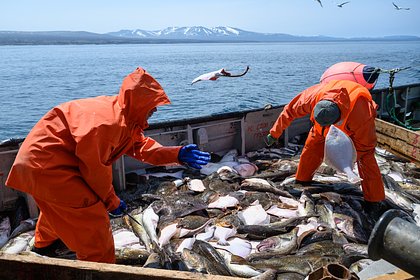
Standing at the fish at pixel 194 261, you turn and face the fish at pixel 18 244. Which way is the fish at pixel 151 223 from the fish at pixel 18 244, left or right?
right

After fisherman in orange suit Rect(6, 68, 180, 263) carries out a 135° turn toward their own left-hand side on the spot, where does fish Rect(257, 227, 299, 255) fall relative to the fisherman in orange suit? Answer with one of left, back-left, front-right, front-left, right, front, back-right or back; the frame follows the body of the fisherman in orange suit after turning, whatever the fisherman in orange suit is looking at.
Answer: back-right

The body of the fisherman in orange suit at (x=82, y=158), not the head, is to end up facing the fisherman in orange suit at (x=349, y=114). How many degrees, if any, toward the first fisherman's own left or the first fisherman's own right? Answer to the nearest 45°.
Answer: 0° — they already face them

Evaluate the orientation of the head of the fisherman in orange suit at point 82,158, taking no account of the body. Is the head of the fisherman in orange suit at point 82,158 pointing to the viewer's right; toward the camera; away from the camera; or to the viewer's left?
to the viewer's right

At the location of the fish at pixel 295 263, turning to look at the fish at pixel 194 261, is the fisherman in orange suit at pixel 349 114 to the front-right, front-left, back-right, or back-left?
back-right

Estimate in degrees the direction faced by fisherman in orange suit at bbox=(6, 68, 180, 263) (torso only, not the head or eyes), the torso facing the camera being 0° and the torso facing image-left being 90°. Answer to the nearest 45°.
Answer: approximately 270°

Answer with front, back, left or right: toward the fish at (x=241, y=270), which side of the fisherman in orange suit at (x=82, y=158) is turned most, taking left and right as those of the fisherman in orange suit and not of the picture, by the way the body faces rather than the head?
front

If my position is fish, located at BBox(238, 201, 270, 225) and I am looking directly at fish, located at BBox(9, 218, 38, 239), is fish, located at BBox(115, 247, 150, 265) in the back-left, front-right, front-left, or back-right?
front-left

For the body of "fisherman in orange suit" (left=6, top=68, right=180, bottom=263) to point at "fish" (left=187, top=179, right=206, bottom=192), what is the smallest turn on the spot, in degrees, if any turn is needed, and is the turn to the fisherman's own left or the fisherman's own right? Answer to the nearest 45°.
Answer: approximately 45° to the fisherman's own left

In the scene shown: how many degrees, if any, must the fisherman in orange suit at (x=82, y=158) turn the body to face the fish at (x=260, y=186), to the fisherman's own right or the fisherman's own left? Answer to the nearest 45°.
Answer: approximately 45° to the fisherman's own left

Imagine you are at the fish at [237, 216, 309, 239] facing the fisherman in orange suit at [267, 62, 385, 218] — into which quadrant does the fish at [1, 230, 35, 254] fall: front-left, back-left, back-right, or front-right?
back-left
